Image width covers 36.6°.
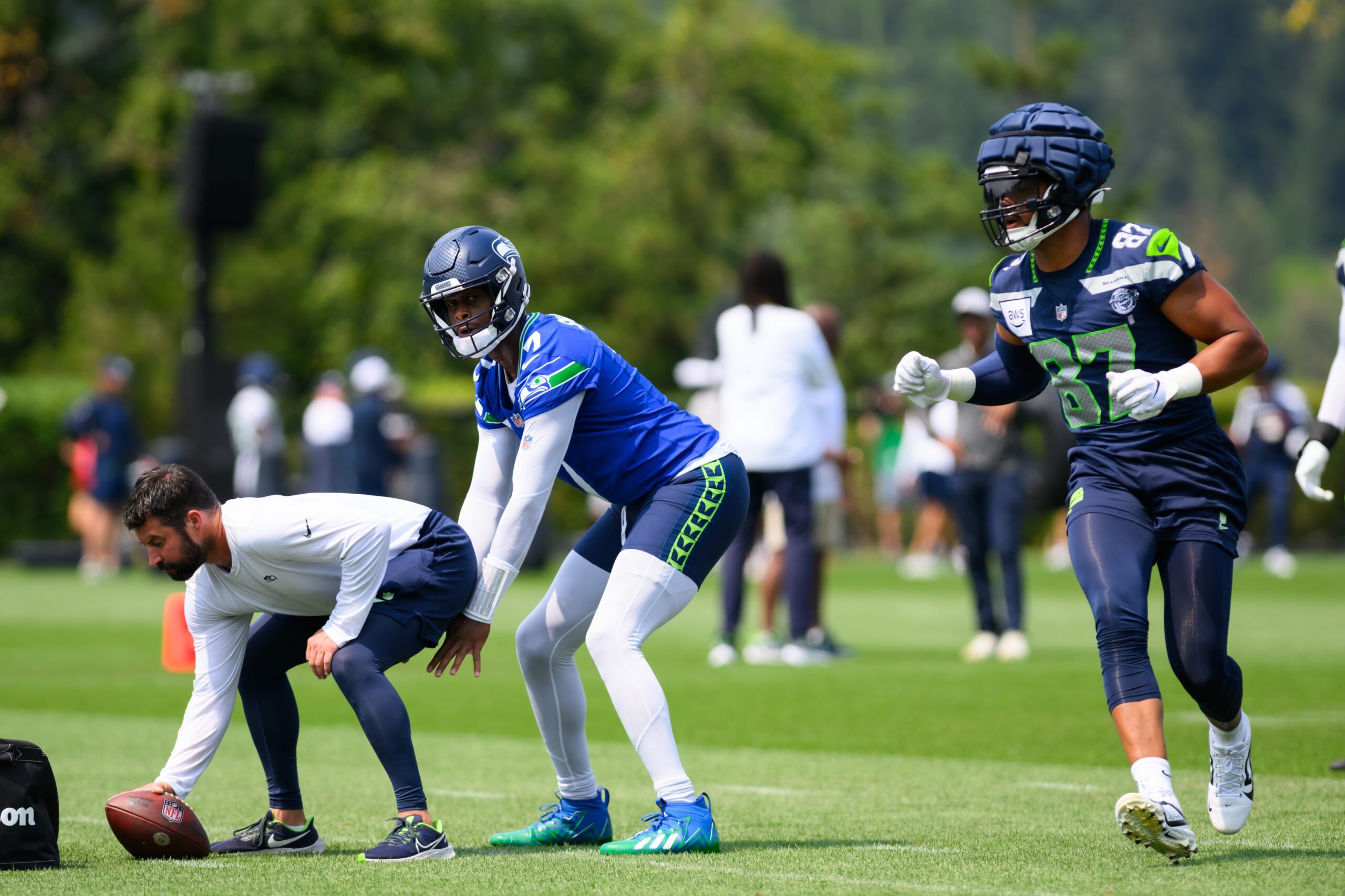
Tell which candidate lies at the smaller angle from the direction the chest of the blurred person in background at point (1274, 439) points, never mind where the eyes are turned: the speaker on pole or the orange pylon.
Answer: the orange pylon

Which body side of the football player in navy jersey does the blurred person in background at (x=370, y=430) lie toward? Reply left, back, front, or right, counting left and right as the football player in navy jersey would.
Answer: right

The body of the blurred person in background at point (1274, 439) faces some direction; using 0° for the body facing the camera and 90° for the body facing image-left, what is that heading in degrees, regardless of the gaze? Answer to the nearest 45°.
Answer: approximately 0°

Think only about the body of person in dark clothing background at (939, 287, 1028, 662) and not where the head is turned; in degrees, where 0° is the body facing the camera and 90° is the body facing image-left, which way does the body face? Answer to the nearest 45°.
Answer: approximately 0°

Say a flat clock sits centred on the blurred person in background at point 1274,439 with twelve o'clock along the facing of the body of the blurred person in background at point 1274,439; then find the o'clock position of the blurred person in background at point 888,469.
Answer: the blurred person in background at point 888,469 is roughly at 4 o'clock from the blurred person in background at point 1274,439.

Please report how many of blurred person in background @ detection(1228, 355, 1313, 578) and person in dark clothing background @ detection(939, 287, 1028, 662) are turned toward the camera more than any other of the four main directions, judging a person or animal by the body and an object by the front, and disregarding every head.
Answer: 2

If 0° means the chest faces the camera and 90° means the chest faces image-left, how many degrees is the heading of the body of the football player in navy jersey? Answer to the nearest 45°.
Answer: approximately 45°

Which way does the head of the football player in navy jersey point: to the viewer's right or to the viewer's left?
to the viewer's left

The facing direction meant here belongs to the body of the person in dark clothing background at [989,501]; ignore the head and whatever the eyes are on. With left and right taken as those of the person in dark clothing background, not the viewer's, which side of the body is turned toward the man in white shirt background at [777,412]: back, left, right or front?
right
